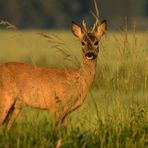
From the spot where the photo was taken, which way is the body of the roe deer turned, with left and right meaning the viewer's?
facing to the right of the viewer
